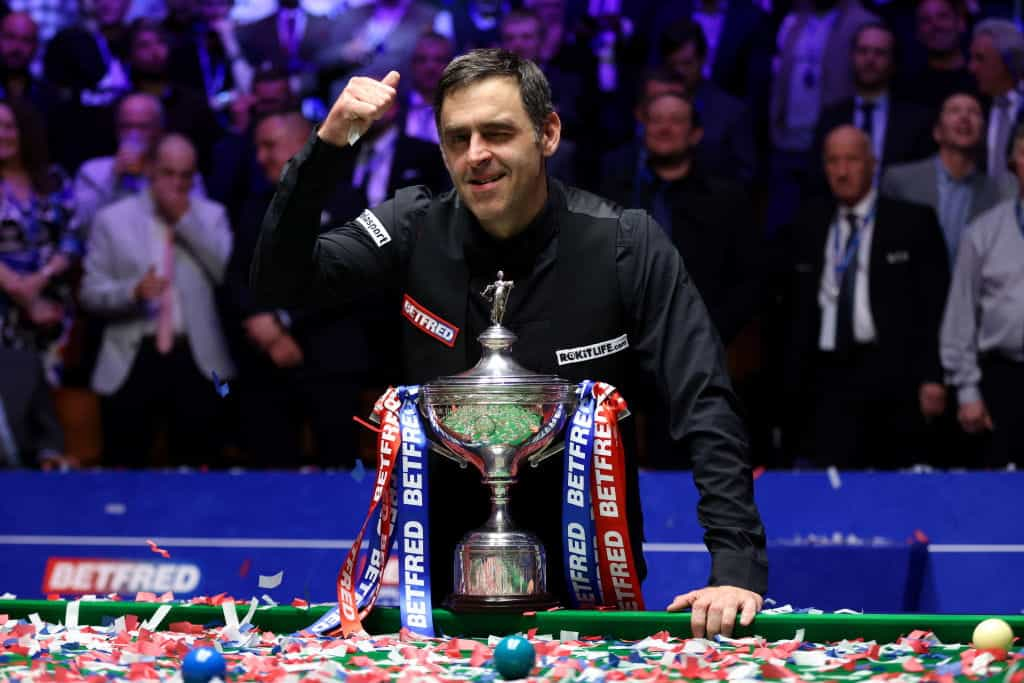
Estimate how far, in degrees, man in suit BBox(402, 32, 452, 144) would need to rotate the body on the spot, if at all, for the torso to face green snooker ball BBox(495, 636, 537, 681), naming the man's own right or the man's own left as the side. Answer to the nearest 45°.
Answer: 0° — they already face it

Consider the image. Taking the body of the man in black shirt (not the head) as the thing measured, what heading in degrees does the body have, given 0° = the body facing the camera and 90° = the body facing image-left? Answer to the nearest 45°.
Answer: approximately 0°

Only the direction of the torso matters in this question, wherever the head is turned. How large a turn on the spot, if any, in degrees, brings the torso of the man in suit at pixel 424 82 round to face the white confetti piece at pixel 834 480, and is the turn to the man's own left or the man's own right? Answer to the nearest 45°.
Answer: approximately 45° to the man's own left

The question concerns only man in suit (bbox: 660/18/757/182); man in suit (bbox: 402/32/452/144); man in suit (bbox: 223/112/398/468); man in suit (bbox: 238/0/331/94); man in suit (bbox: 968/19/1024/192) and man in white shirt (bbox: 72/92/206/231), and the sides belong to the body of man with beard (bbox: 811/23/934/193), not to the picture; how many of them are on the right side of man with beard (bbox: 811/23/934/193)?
5

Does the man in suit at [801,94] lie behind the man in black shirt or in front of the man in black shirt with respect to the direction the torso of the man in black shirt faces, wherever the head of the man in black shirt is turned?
behind

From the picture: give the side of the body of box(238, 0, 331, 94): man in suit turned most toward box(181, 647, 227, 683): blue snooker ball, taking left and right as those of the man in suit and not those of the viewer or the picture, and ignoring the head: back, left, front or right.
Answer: front

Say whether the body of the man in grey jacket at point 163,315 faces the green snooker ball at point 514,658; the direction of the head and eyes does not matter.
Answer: yes

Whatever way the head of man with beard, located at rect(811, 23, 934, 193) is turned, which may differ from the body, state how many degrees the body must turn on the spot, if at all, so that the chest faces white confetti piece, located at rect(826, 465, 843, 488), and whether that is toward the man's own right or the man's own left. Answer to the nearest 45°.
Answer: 0° — they already face it
